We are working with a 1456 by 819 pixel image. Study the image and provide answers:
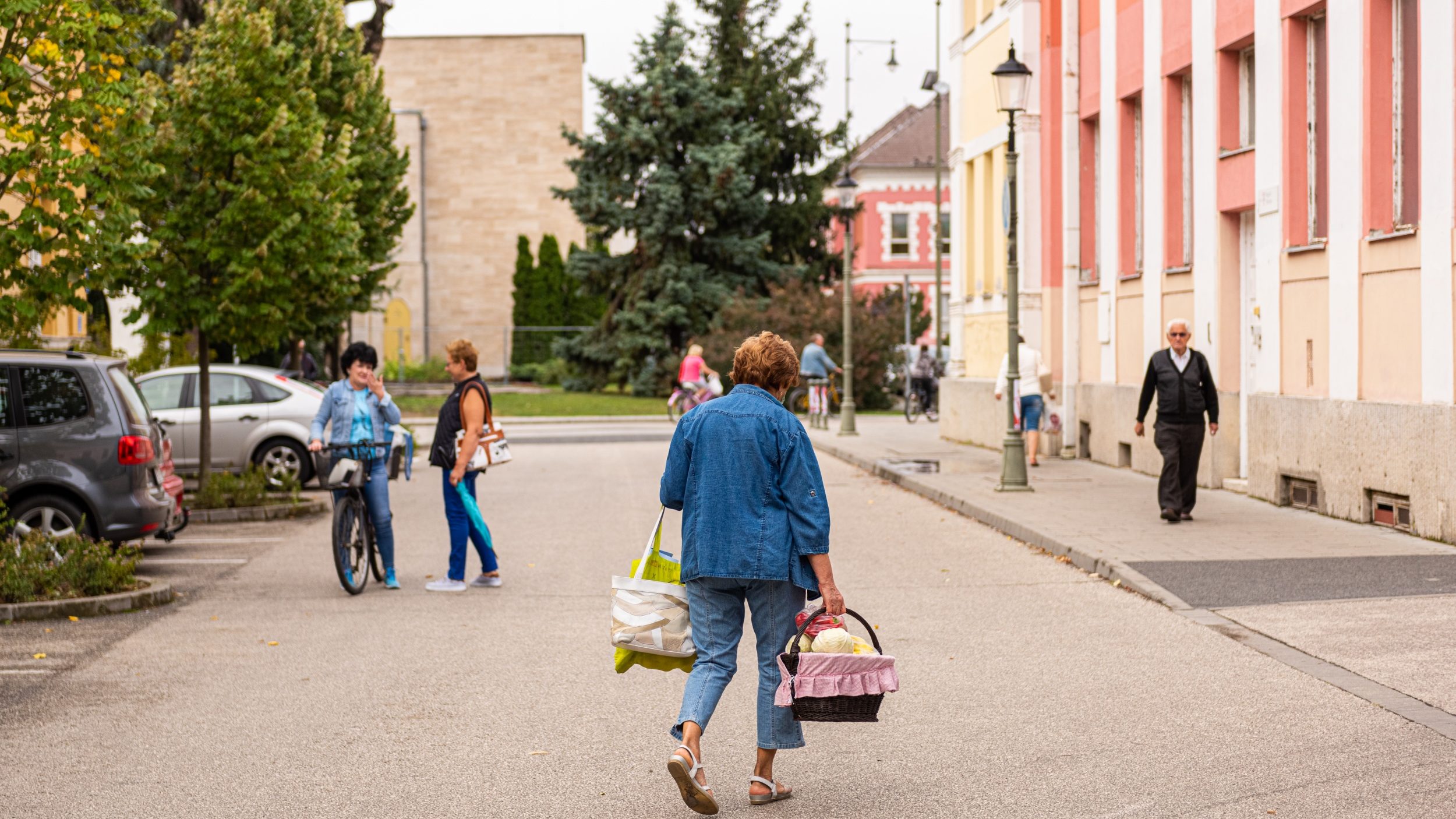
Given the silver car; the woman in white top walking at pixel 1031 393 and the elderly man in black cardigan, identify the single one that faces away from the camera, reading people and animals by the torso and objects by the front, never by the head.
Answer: the woman in white top walking

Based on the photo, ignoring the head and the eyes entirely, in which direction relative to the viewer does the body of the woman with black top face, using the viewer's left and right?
facing to the left of the viewer

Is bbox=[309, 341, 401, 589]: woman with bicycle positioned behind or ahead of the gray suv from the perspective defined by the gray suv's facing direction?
behind

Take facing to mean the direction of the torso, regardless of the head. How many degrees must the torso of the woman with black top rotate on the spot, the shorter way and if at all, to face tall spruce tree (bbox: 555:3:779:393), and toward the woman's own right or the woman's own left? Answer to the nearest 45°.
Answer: approximately 90° to the woman's own right

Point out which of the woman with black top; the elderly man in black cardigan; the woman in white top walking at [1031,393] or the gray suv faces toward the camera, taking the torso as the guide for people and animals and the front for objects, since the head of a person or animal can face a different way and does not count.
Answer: the elderly man in black cardigan

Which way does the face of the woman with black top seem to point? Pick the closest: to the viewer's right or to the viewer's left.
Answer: to the viewer's left

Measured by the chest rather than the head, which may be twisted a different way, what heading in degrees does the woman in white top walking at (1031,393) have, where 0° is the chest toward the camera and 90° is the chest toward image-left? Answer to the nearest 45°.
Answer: approximately 180°

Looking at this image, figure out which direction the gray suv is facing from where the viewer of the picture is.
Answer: facing to the left of the viewer

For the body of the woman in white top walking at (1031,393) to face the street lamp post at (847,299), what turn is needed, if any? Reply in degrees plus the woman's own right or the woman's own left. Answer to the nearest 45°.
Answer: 0° — they already face it

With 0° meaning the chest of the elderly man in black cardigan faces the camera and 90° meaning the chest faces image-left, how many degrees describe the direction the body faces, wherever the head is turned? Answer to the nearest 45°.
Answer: approximately 0°

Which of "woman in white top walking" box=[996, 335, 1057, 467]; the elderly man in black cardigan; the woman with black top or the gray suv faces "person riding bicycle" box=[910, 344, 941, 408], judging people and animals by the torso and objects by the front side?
the woman in white top walking

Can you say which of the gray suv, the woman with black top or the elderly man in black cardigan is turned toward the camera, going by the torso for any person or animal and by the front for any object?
the elderly man in black cardigan
